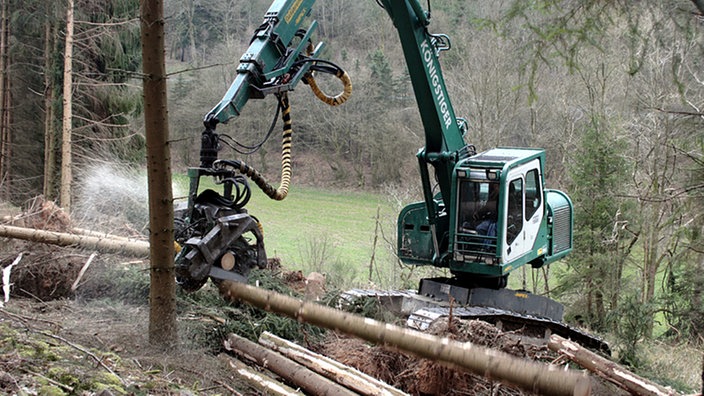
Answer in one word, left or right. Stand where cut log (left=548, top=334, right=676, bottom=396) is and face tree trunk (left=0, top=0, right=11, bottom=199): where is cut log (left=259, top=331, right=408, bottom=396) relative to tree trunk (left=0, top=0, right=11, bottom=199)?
left

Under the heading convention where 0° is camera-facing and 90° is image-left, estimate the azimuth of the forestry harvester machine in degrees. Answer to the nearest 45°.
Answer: approximately 45°

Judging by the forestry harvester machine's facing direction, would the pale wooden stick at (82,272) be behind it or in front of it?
in front

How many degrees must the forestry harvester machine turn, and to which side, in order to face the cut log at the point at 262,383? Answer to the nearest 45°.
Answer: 0° — it already faces it

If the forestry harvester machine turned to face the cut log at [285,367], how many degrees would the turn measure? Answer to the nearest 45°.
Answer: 0° — it already faces it

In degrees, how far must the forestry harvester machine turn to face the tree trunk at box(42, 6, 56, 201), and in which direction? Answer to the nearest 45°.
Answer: approximately 90° to its right

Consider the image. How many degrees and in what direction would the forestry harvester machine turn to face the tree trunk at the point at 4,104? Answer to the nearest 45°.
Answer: approximately 90° to its right

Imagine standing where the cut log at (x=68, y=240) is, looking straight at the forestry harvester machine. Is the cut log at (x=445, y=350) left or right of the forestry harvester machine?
right

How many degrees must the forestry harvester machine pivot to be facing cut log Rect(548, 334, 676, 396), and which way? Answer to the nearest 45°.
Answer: approximately 90° to its left

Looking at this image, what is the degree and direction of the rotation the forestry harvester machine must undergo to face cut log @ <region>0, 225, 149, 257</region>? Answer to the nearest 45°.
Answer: approximately 45° to its right

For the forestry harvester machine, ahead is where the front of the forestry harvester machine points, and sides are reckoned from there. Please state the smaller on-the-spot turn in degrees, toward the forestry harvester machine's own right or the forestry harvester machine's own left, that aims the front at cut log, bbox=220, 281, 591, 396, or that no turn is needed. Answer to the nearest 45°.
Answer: approximately 45° to the forestry harvester machine's own left

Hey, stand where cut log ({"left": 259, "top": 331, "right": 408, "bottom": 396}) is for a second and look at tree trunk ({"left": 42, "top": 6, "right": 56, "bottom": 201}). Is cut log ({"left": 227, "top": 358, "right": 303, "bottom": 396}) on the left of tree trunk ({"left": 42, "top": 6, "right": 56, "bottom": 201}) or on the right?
left
